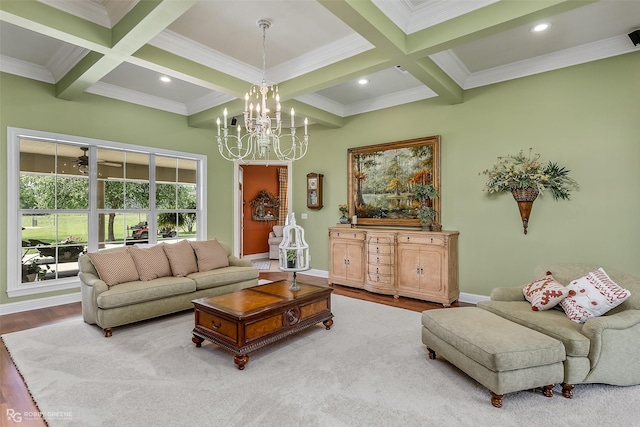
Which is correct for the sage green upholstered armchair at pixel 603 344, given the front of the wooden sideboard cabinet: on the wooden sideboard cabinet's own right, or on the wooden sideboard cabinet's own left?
on the wooden sideboard cabinet's own left

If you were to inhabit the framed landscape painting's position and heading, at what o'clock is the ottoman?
The ottoman is roughly at 10 o'clock from the framed landscape painting.

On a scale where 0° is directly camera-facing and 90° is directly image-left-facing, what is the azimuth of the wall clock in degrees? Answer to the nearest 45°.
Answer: approximately 45°

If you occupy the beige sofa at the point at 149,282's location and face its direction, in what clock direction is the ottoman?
The ottoman is roughly at 12 o'clock from the beige sofa.

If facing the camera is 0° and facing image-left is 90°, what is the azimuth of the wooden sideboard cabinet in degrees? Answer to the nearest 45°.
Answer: approximately 45°
